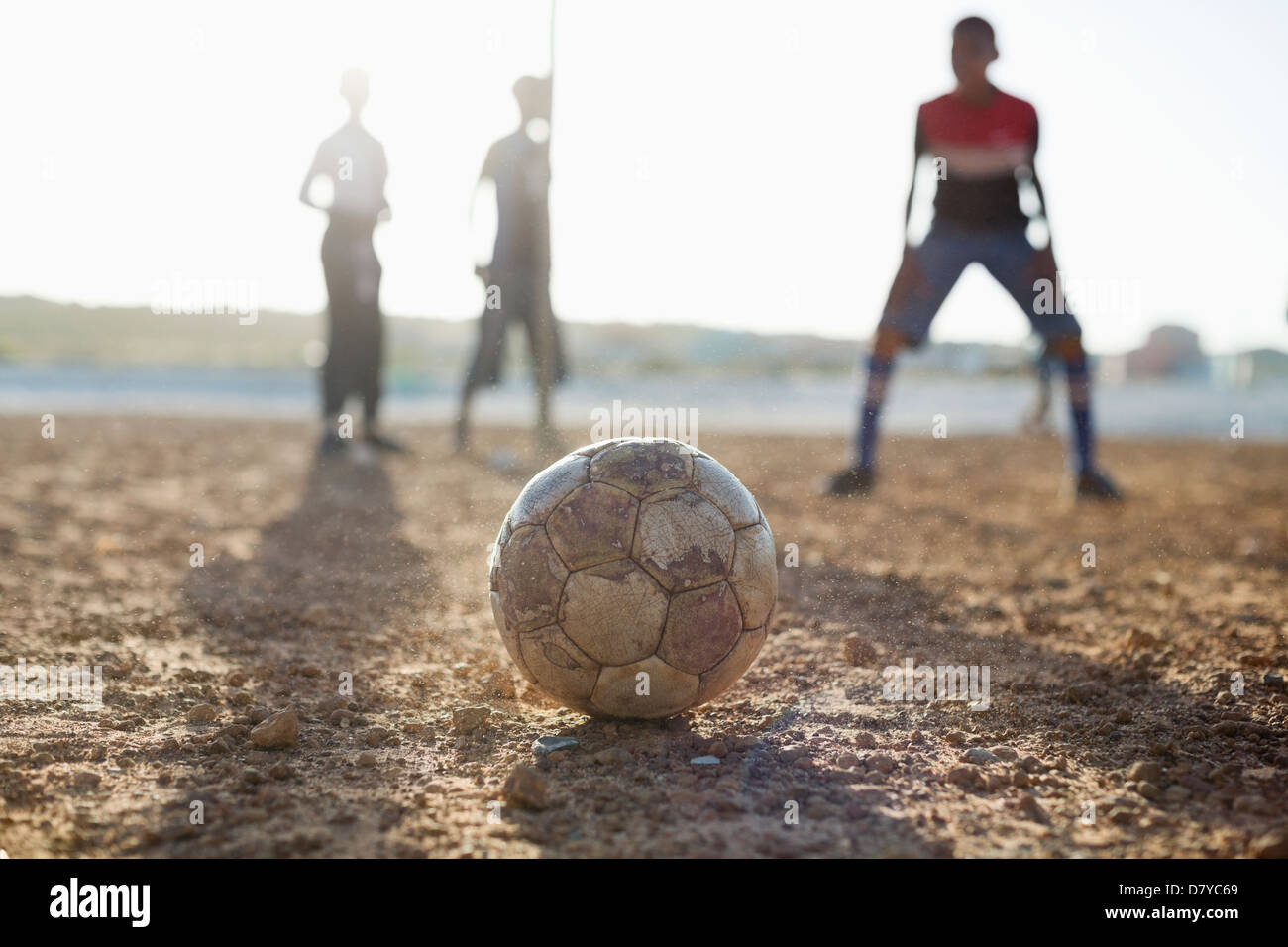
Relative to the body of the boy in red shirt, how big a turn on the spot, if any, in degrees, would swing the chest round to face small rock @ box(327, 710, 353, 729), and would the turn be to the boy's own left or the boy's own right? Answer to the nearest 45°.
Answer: approximately 45° to the boy's own right

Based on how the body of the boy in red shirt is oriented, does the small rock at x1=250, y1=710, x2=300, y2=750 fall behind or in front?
in front

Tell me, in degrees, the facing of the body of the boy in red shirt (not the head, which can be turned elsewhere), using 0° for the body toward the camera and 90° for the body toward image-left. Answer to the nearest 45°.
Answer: approximately 0°

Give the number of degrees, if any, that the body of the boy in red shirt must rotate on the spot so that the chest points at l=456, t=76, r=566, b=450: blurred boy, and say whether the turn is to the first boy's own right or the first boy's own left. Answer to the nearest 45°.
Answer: approximately 135° to the first boy's own right

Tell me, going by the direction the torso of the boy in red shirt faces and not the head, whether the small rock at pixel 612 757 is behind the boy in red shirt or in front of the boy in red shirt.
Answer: in front

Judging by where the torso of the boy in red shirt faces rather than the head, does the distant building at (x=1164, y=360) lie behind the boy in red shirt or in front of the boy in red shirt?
behind
